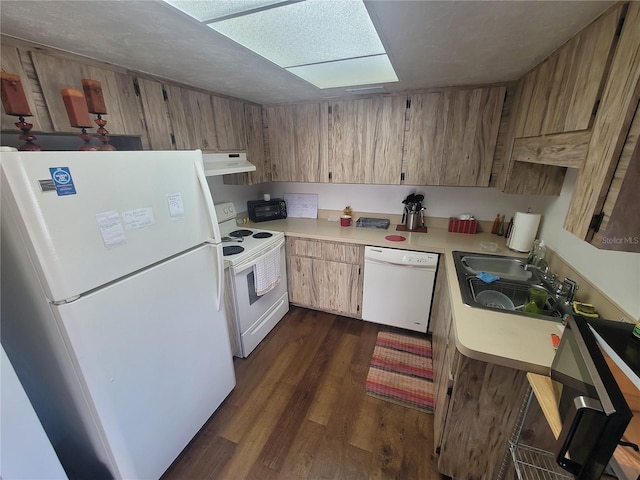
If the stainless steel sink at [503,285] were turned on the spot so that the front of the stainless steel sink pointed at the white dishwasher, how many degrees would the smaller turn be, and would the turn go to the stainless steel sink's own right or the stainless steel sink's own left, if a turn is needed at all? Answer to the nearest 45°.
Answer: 0° — it already faces it

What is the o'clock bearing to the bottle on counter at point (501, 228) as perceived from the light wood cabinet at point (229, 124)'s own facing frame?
The bottle on counter is roughly at 11 o'clock from the light wood cabinet.

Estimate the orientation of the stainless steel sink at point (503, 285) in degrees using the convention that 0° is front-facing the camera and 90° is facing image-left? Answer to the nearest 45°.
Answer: approximately 90°

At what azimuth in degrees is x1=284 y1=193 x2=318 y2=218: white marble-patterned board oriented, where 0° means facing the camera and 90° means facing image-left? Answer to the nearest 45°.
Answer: approximately 0°

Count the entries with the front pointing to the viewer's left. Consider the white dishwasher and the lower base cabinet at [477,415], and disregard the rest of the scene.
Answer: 1

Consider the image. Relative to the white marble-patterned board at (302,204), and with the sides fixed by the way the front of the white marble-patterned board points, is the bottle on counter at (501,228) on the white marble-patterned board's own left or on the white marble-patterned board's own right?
on the white marble-patterned board's own left

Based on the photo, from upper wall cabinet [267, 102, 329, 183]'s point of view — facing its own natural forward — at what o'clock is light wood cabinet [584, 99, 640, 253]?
The light wood cabinet is roughly at 11 o'clock from the upper wall cabinet.

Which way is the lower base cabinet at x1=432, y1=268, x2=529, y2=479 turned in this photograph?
to the viewer's left

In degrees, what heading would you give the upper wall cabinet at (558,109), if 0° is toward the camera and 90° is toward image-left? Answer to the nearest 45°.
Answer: approximately 45°

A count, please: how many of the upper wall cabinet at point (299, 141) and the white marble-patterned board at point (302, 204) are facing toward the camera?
2
